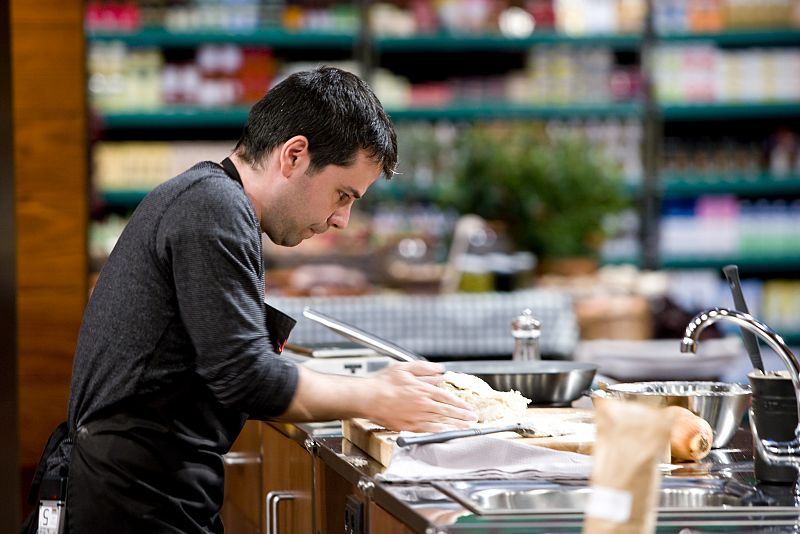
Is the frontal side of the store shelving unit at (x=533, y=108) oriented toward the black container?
yes

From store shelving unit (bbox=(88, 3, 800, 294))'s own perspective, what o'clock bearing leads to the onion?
The onion is roughly at 12 o'clock from the store shelving unit.

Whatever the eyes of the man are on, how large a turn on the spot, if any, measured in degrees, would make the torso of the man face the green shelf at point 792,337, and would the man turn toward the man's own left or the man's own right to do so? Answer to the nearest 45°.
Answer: approximately 45° to the man's own left

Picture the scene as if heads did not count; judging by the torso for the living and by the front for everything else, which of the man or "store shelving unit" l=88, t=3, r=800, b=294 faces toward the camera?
the store shelving unit

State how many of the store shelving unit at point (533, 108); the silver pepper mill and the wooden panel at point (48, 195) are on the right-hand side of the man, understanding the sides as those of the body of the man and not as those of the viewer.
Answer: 0

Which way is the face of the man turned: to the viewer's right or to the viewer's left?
to the viewer's right

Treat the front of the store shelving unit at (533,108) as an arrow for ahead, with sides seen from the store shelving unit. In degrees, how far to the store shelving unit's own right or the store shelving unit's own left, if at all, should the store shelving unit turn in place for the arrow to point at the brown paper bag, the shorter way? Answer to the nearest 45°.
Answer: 0° — it already faces it

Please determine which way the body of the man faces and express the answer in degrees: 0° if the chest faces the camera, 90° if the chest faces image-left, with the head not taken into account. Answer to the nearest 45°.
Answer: approximately 270°

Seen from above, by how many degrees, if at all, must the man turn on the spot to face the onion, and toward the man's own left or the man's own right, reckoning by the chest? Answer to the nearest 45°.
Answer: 0° — they already face it

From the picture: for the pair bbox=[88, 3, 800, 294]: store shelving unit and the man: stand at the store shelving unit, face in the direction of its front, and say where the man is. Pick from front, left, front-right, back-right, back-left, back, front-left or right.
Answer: front

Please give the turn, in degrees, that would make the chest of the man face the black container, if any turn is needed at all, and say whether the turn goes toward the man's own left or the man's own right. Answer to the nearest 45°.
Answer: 0° — they already face it

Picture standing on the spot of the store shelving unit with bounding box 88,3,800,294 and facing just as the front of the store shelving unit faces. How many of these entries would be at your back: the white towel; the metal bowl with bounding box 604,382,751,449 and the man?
0

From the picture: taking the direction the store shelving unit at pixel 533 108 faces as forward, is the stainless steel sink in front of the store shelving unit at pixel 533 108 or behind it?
in front

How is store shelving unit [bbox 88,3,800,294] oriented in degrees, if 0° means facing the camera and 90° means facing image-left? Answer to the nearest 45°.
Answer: approximately 0°

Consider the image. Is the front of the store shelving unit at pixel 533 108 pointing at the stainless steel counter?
yes

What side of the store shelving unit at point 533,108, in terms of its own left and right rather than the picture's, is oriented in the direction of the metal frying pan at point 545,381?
front

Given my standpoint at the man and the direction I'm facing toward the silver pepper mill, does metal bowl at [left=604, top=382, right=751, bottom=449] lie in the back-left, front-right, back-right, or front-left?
front-right

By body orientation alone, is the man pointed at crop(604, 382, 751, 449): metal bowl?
yes
